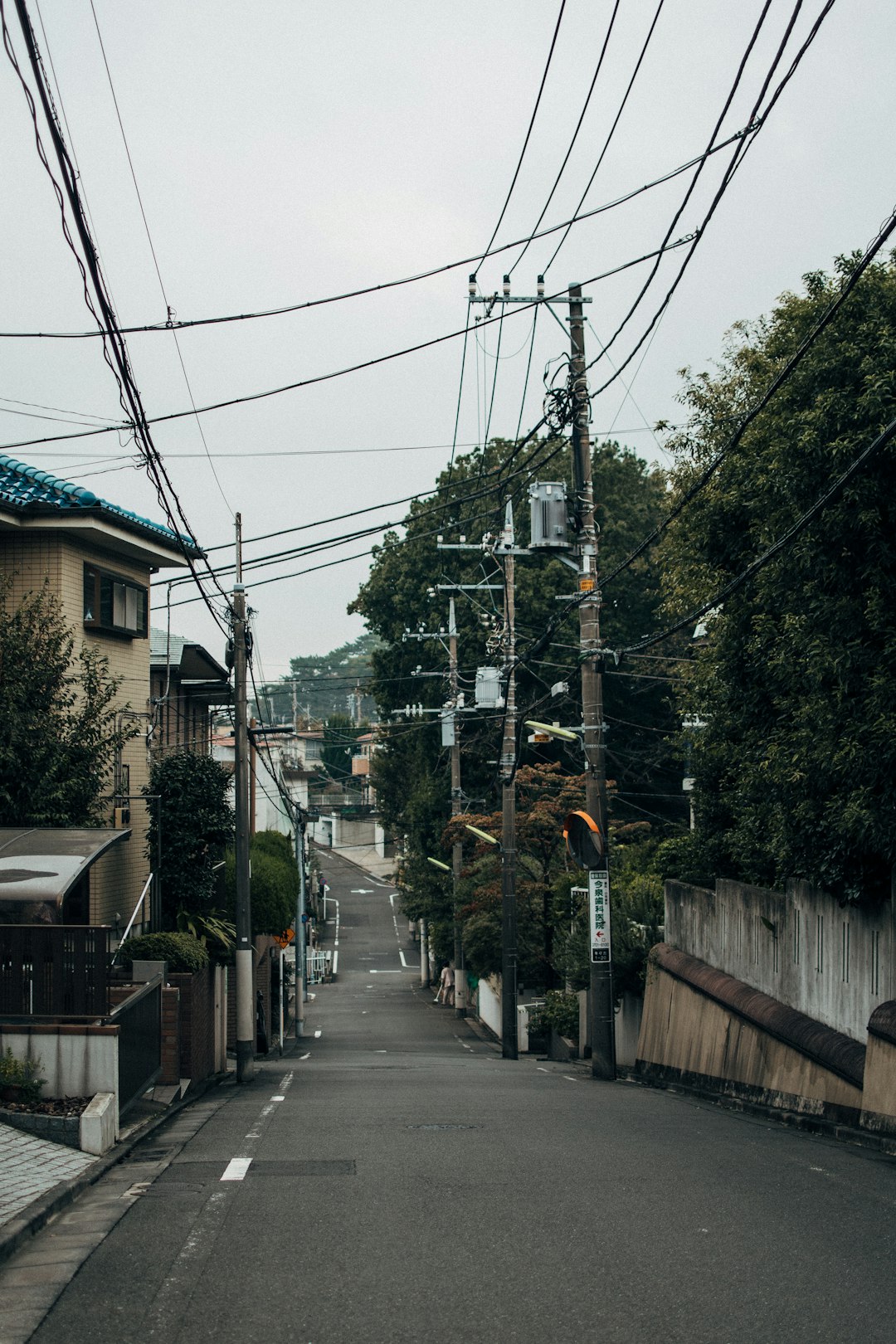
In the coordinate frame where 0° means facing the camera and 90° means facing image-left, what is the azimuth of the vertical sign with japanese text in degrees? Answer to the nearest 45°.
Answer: approximately 0°

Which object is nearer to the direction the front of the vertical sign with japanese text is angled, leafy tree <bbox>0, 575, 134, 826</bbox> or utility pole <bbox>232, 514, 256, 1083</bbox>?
the leafy tree

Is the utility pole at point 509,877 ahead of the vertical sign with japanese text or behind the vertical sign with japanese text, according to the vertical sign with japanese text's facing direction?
behind

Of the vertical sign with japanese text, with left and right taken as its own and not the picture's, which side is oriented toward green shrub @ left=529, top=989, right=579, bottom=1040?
back

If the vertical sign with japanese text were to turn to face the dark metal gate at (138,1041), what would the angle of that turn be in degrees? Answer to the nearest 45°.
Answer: approximately 45° to its right

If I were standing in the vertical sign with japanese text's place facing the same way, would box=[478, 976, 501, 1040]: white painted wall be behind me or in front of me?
behind

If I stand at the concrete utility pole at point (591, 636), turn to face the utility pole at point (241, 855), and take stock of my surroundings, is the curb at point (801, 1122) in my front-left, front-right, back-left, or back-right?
back-left

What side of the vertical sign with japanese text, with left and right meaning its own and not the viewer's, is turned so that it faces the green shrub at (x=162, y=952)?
right

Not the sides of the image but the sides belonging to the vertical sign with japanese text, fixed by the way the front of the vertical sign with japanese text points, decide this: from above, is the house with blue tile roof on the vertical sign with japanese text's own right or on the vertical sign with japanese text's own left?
on the vertical sign with japanese text's own right

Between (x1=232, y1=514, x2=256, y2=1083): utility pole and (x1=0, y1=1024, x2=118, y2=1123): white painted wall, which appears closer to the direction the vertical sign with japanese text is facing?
the white painted wall
